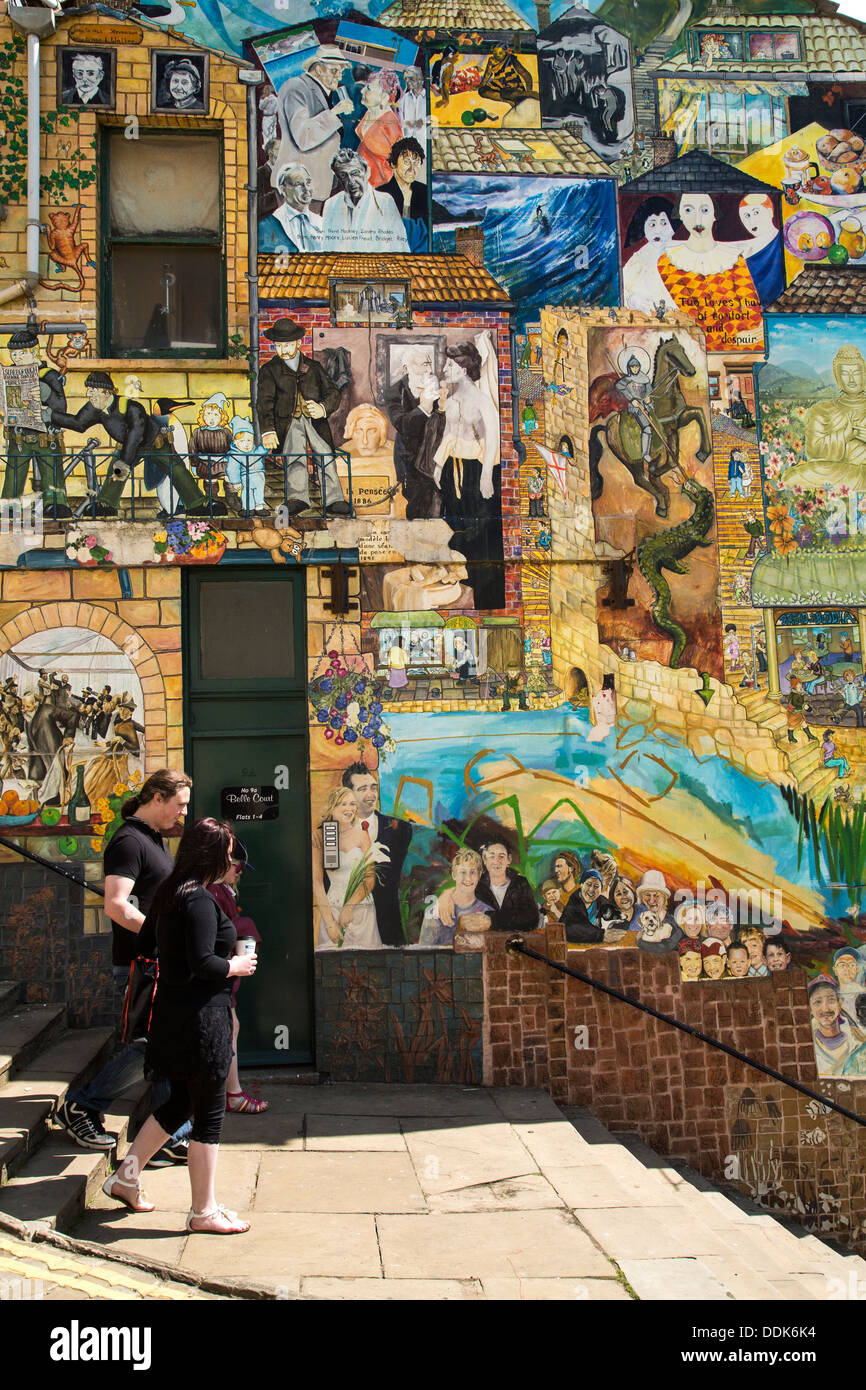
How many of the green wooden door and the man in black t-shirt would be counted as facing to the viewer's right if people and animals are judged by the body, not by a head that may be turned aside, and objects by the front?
1

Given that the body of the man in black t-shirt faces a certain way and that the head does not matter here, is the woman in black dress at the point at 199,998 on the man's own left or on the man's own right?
on the man's own right

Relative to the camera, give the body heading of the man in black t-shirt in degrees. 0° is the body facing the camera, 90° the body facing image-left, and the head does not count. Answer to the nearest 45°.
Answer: approximately 270°

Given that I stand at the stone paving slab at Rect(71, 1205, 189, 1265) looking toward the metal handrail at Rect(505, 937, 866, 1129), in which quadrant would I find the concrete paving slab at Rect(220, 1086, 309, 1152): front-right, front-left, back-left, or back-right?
front-left

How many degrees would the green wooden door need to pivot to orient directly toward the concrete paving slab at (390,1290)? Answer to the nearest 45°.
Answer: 0° — it already faces it

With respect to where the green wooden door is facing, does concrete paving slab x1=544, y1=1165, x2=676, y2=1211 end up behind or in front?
in front

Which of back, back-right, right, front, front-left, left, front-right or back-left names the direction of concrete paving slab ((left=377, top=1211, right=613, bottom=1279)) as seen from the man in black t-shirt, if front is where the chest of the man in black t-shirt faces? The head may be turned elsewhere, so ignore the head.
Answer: front-right

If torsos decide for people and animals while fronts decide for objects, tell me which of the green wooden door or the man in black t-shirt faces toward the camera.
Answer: the green wooden door

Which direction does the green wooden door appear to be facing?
toward the camera

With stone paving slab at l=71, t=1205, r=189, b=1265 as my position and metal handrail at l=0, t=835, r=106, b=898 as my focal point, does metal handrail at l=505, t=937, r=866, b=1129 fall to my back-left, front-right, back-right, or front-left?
front-right

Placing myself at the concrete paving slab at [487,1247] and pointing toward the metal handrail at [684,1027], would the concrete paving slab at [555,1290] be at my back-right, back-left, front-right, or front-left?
back-right

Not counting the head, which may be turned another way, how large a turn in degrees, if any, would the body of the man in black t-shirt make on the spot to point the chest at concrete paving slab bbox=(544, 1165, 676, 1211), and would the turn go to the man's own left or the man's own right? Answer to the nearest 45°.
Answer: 0° — they already face it
